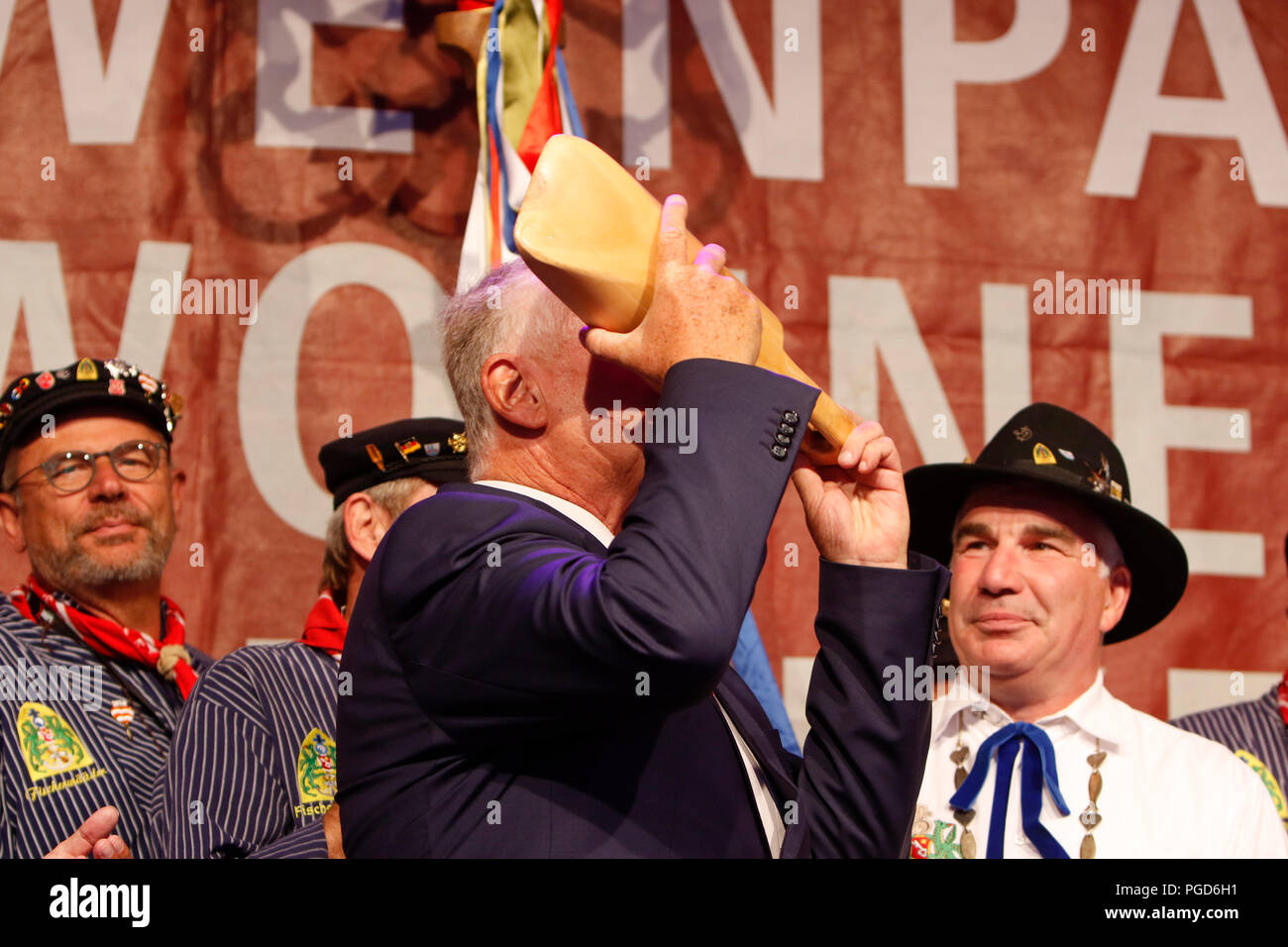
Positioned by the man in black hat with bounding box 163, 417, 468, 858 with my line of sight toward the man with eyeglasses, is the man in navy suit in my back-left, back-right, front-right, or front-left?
back-left

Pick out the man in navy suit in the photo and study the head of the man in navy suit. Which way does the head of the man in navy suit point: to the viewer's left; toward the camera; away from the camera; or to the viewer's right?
to the viewer's right

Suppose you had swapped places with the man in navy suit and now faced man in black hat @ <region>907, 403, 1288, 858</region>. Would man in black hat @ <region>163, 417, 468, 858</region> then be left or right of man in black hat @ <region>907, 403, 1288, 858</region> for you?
left

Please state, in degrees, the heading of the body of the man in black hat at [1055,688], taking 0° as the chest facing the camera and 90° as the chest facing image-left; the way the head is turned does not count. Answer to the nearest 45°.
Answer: approximately 45°

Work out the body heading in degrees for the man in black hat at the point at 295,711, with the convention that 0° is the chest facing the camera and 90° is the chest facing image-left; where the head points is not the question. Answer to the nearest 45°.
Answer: approximately 315°

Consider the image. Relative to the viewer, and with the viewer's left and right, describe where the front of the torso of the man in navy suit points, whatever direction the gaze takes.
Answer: facing to the right of the viewer

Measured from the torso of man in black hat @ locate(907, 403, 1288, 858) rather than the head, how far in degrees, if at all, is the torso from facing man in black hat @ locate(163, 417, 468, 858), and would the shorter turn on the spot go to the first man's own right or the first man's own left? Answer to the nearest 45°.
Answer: approximately 45° to the first man's own right
